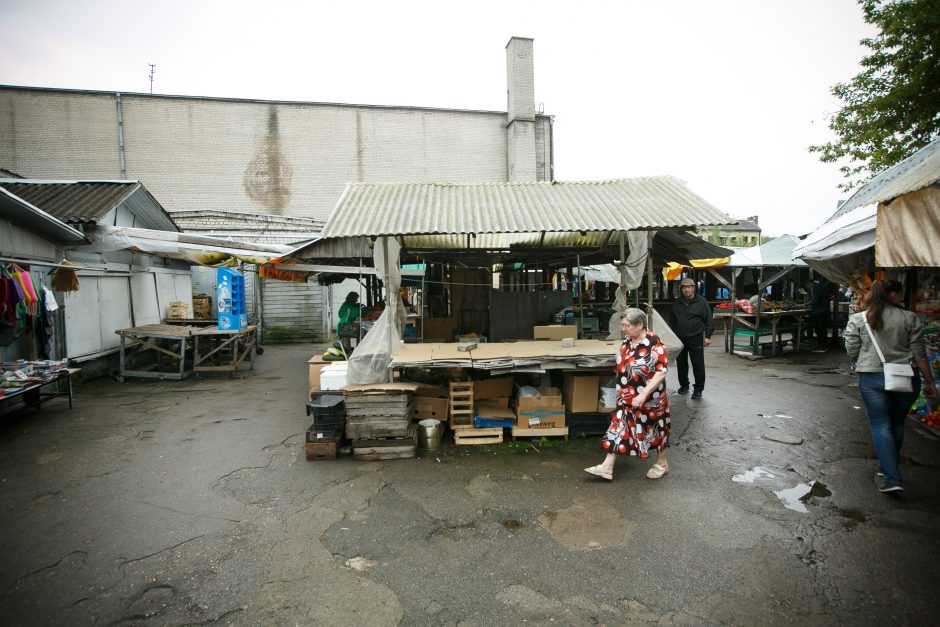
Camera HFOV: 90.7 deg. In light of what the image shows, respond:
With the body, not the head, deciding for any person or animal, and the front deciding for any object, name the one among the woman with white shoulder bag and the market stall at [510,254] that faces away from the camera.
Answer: the woman with white shoulder bag

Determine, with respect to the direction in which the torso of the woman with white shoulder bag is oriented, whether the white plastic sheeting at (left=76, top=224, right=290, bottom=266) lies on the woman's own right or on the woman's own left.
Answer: on the woman's own left

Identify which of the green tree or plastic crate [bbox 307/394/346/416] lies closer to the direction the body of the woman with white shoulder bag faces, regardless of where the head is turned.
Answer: the green tree

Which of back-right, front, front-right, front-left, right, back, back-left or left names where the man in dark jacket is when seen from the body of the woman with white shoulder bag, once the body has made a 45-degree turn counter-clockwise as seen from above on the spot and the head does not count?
front

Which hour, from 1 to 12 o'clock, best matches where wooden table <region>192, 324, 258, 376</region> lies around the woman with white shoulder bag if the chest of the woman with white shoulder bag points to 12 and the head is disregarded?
The wooden table is roughly at 9 o'clock from the woman with white shoulder bag.

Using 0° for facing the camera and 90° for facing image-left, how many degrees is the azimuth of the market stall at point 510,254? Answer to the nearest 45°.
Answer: approximately 0°

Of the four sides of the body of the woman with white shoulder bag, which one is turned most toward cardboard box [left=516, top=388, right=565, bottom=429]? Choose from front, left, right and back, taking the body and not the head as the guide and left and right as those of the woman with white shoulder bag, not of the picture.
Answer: left

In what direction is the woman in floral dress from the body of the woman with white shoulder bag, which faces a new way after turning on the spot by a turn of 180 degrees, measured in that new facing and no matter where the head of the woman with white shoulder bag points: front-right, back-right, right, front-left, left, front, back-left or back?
front-right

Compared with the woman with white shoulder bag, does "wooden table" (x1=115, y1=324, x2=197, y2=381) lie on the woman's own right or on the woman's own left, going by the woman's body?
on the woman's own left

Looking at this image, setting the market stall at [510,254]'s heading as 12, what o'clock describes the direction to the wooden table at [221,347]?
The wooden table is roughly at 4 o'clock from the market stall.

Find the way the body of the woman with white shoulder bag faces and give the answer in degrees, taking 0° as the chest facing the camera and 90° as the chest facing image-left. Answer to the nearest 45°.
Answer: approximately 180°

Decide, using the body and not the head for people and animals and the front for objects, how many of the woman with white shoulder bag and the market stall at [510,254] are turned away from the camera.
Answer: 1

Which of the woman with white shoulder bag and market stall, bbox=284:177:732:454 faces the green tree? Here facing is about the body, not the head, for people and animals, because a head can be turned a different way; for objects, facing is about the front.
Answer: the woman with white shoulder bag
